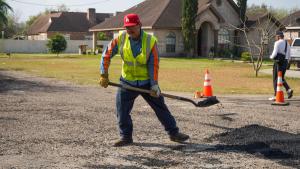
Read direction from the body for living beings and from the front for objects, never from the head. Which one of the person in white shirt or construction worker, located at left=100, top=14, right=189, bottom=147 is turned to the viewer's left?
the person in white shirt

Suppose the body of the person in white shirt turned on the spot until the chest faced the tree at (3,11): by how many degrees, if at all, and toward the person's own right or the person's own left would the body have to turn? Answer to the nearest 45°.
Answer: approximately 45° to the person's own right

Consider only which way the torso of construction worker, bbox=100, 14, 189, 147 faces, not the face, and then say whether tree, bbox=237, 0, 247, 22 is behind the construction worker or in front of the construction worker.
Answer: behind

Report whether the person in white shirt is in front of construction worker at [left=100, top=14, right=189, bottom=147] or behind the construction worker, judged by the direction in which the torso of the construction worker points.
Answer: behind

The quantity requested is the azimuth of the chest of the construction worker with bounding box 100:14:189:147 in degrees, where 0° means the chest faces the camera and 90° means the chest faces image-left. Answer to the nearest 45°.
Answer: approximately 0°

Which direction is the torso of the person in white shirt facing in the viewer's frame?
to the viewer's left

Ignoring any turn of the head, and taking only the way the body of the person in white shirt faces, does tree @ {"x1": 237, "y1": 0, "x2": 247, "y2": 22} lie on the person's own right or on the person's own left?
on the person's own right

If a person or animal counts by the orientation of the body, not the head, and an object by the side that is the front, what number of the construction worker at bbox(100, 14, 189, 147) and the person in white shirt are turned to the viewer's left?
1

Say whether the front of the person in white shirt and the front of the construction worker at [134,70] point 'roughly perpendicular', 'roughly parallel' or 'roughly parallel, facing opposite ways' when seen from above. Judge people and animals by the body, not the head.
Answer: roughly perpendicular

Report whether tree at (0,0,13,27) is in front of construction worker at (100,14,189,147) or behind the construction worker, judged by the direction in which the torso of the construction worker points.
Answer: behind

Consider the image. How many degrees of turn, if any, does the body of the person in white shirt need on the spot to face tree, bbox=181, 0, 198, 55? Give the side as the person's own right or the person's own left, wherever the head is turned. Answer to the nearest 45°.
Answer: approximately 90° to the person's own right
